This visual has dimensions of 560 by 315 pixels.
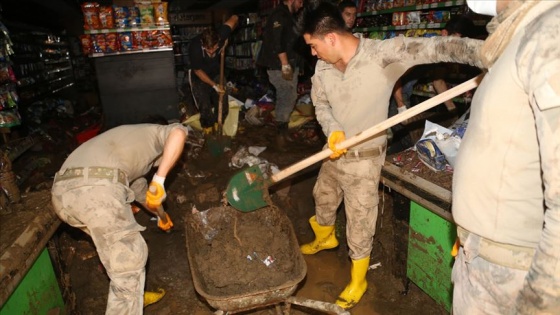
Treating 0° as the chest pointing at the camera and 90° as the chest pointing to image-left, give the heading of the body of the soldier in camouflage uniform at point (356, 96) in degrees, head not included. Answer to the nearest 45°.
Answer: approximately 45°

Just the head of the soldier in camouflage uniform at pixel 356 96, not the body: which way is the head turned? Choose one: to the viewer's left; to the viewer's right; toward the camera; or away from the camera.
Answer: to the viewer's left
